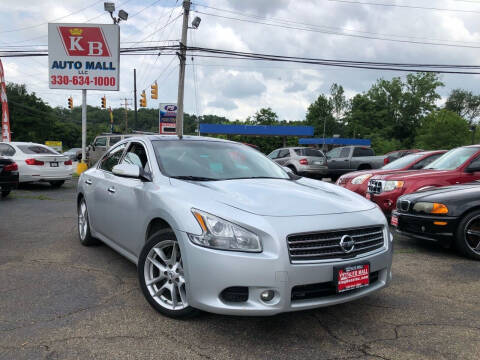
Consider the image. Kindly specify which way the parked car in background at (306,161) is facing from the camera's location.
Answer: facing away from the viewer and to the left of the viewer

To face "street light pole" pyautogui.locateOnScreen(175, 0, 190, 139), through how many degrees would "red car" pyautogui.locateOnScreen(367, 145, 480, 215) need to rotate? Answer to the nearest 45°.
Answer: approximately 90° to its right

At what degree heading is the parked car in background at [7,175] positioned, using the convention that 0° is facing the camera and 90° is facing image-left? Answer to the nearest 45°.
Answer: approximately 135°

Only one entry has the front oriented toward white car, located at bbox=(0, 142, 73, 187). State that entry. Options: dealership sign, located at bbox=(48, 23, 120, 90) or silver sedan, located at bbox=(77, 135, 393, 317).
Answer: the dealership sign

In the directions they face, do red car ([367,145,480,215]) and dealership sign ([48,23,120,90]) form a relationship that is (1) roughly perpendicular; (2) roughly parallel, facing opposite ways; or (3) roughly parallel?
roughly perpendicular

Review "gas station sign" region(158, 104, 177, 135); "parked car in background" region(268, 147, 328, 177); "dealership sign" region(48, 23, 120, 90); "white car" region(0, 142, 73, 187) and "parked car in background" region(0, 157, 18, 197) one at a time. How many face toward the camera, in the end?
2

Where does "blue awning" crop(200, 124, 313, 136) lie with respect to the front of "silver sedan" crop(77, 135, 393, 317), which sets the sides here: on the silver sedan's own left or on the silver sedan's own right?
on the silver sedan's own left

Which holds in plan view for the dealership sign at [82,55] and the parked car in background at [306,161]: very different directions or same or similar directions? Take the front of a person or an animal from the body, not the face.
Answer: very different directions

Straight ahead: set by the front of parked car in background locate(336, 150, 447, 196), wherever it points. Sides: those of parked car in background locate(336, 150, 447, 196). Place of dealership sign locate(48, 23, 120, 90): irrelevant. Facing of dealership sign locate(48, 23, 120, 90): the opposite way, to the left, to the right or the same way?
to the left

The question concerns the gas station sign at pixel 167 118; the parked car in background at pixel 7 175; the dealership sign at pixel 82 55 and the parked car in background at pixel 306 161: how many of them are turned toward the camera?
2

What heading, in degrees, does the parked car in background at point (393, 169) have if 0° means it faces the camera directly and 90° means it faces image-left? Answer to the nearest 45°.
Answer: approximately 45°

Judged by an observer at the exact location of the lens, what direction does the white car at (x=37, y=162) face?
facing away from the viewer and to the left of the viewer

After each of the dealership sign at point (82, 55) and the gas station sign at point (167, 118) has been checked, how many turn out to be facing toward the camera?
2

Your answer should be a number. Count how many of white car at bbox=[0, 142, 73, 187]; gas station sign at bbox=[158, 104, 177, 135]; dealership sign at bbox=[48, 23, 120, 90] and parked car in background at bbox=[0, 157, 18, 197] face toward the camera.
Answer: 2
